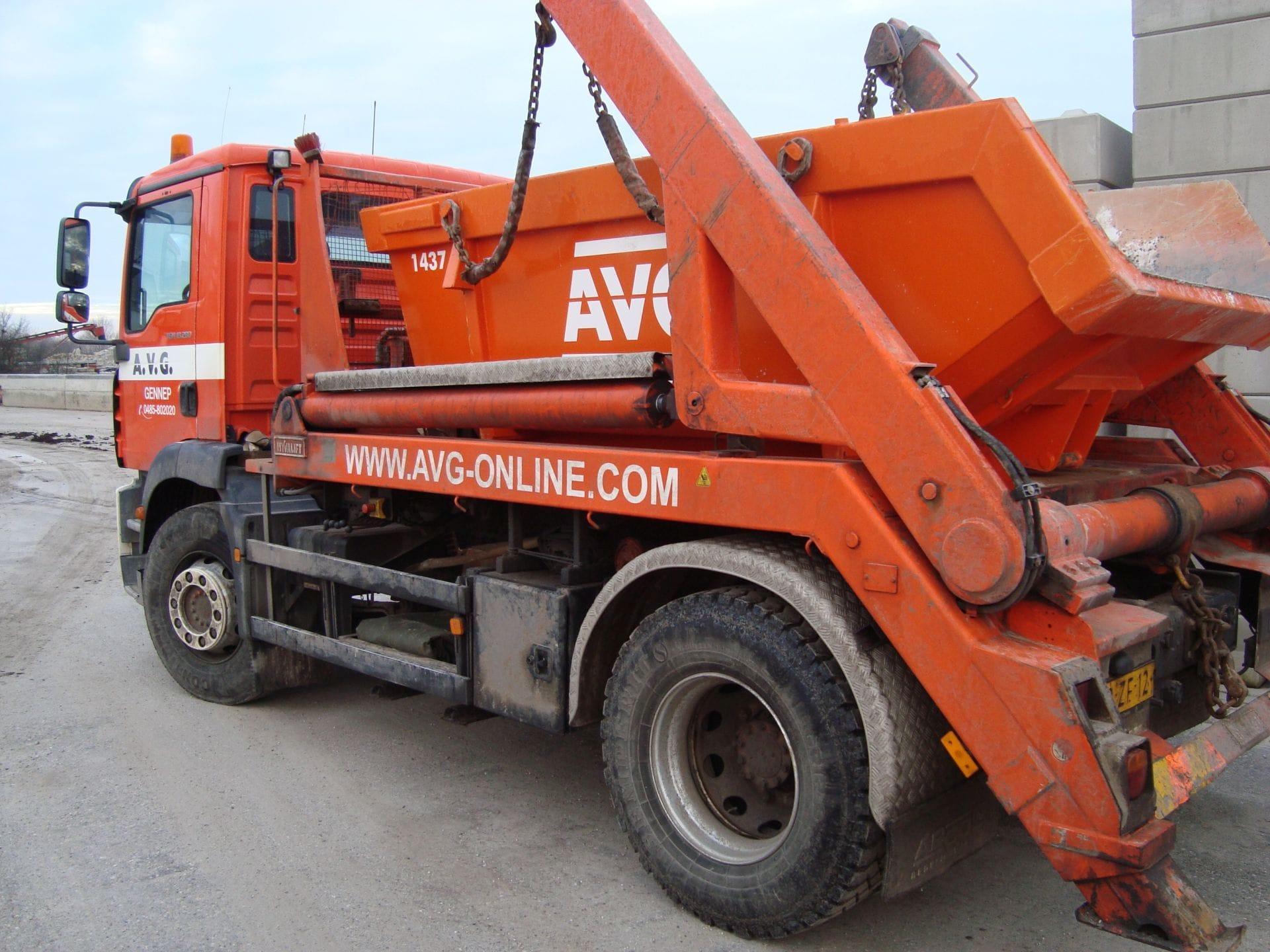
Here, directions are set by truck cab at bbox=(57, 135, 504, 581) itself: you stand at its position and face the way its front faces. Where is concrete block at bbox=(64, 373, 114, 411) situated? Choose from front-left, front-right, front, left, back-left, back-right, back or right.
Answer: front-right

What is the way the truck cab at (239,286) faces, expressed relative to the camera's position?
facing away from the viewer and to the left of the viewer

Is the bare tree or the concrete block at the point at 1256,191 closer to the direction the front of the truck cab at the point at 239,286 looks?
the bare tree

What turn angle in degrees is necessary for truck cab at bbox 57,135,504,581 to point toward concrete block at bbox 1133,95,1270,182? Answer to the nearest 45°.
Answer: approximately 135° to its right

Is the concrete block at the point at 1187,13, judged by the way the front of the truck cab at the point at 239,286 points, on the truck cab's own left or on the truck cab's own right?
on the truck cab's own right

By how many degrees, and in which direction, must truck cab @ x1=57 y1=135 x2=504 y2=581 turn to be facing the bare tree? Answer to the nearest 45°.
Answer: approximately 45° to its right

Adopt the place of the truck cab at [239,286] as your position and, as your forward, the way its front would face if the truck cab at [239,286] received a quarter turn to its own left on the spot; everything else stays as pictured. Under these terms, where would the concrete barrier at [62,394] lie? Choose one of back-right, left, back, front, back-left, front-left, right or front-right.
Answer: back-right

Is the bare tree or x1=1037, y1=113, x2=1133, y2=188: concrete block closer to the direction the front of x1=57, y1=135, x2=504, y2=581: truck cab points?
the bare tree
